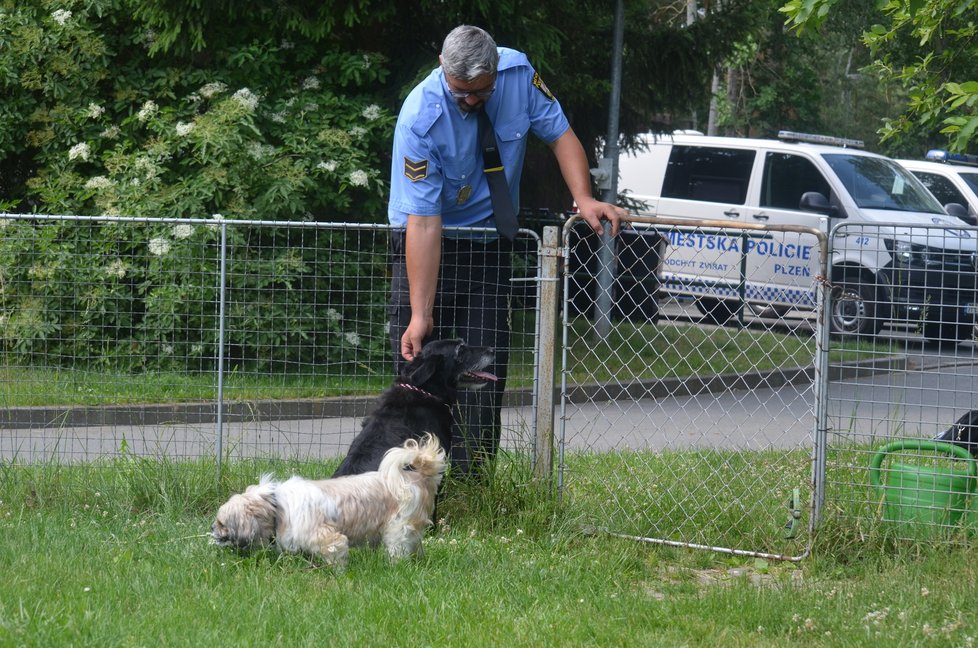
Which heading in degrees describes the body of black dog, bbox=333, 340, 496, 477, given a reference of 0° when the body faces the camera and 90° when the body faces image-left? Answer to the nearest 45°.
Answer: approximately 270°

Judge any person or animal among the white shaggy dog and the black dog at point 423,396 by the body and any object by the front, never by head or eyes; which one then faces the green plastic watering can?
the black dog

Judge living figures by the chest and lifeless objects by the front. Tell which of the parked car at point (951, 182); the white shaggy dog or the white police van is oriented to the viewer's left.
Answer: the white shaggy dog

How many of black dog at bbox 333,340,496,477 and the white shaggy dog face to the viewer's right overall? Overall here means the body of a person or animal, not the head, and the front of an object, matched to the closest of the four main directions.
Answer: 1

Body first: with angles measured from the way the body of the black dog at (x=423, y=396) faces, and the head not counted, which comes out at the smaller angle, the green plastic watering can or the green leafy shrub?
the green plastic watering can

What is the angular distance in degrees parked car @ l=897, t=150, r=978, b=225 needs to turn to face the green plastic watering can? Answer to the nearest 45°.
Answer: approximately 45° to its right

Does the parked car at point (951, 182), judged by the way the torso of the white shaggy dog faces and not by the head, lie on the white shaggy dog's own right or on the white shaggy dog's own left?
on the white shaggy dog's own right

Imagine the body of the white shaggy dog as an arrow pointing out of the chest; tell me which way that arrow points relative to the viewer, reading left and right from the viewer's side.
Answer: facing to the left of the viewer

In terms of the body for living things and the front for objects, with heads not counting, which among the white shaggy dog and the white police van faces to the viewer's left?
the white shaggy dog

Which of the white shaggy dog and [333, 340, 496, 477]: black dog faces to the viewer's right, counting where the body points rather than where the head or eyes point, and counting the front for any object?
the black dog

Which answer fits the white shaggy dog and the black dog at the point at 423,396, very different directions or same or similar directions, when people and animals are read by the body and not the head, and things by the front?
very different directions

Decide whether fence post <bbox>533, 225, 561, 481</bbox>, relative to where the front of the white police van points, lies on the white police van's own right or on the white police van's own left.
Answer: on the white police van's own right
